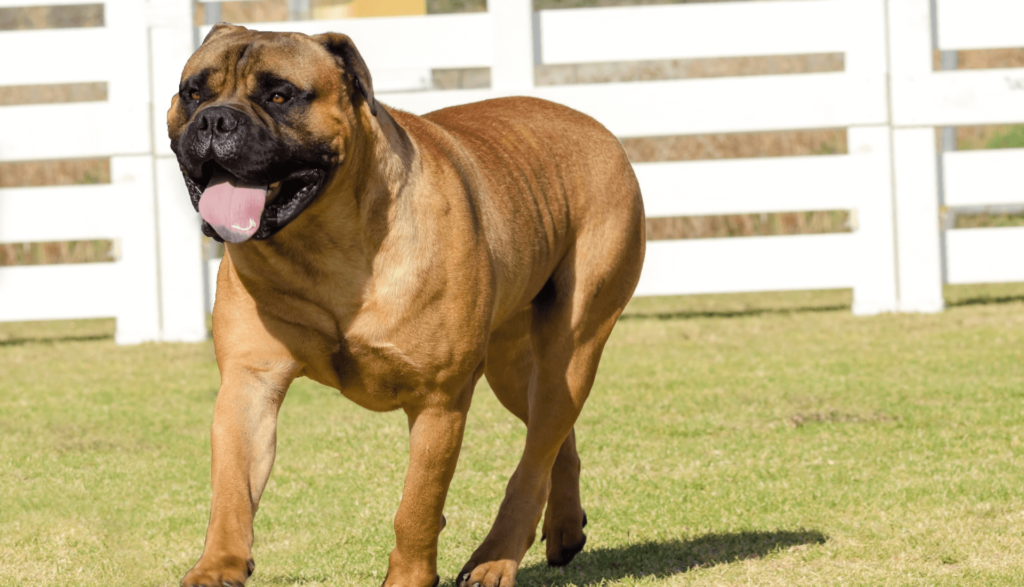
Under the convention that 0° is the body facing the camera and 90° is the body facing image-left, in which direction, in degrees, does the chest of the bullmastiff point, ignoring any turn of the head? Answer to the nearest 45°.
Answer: approximately 45°
